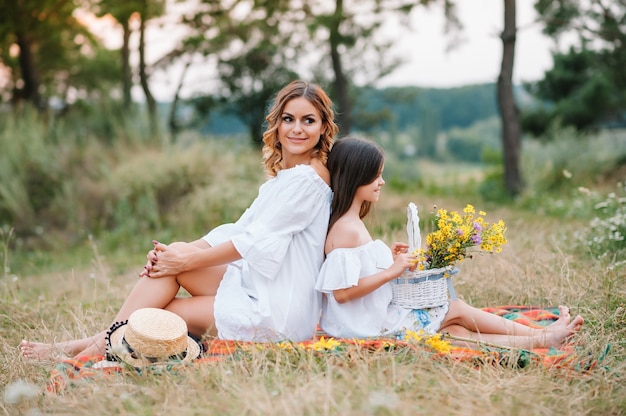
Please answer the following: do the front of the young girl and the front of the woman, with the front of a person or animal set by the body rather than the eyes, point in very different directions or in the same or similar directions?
very different directions

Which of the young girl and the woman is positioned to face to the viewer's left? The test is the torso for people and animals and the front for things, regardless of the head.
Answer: the woman

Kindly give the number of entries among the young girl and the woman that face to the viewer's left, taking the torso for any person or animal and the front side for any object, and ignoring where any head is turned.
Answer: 1

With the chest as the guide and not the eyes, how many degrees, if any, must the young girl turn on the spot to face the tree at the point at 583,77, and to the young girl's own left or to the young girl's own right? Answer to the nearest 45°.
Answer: approximately 90° to the young girl's own left

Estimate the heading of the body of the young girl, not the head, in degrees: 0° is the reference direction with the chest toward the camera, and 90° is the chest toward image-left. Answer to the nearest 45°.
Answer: approximately 270°

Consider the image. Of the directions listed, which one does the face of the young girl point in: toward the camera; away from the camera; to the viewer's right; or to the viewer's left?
to the viewer's right

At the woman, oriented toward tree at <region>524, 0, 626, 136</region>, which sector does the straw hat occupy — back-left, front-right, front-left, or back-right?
back-left

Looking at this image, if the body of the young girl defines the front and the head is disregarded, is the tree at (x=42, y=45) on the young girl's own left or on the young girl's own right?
on the young girl's own left

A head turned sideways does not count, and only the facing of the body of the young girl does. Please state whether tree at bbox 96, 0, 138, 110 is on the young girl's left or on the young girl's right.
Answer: on the young girl's left

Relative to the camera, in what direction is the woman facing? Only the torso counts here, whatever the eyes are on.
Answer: to the viewer's left

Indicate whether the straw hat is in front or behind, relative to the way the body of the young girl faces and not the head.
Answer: behind
